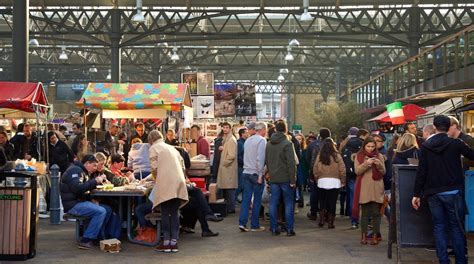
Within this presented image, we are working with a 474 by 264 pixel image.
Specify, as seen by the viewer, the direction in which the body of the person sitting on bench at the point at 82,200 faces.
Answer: to the viewer's right

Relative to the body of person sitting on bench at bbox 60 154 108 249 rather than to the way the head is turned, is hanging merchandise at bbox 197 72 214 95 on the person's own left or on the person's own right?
on the person's own left

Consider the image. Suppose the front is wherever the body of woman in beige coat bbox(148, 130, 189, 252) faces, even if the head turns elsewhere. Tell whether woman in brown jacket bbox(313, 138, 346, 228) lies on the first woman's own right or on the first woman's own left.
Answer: on the first woman's own right

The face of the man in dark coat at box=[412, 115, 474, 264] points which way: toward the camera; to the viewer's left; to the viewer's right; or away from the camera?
away from the camera

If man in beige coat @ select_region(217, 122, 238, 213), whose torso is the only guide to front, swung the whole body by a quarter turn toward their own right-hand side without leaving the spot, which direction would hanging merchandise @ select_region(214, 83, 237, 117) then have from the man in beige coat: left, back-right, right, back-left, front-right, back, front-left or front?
front-right

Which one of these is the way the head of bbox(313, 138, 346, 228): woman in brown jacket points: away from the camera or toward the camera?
away from the camera

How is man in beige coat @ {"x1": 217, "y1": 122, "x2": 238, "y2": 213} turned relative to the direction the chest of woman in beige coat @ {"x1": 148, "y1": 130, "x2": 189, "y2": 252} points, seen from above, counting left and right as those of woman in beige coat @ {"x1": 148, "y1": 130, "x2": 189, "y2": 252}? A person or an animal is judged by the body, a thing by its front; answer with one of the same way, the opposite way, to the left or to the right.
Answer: to the left

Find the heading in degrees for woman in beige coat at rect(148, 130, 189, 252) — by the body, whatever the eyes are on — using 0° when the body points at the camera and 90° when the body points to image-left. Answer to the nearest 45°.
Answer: approximately 135°

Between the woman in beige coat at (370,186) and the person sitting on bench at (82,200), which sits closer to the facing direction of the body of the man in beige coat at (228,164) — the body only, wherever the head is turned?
the person sitting on bench

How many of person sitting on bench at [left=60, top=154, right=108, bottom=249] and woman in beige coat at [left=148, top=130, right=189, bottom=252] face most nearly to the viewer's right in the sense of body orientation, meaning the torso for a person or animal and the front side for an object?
1
